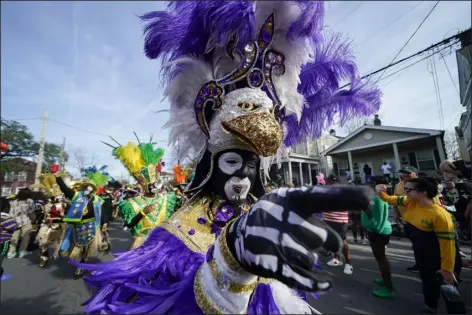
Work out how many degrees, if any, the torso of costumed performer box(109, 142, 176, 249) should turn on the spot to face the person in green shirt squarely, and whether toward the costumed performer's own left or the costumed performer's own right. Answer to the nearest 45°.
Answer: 0° — they already face them

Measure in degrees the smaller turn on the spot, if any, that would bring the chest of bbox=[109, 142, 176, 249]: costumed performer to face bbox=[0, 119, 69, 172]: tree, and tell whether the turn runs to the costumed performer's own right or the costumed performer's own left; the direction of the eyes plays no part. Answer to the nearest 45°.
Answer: approximately 180°

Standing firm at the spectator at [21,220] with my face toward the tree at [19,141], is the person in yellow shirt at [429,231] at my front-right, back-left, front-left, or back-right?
back-right

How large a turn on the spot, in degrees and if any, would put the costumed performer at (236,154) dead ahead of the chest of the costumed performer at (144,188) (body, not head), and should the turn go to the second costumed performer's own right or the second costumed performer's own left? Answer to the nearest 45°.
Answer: approximately 45° to the second costumed performer's own right

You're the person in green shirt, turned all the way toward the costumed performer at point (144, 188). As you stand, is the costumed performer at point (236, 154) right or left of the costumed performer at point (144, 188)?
left

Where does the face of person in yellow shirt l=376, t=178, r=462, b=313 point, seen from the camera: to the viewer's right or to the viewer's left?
to the viewer's left

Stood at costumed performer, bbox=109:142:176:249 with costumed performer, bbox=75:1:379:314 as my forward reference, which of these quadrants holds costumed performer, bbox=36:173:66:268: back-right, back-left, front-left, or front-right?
back-right

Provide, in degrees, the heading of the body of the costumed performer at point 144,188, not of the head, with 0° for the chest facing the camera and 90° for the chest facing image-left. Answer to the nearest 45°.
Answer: approximately 315°

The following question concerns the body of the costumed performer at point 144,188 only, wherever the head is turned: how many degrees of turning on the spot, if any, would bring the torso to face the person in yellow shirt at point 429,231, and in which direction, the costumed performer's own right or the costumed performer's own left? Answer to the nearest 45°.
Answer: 0° — they already face them
